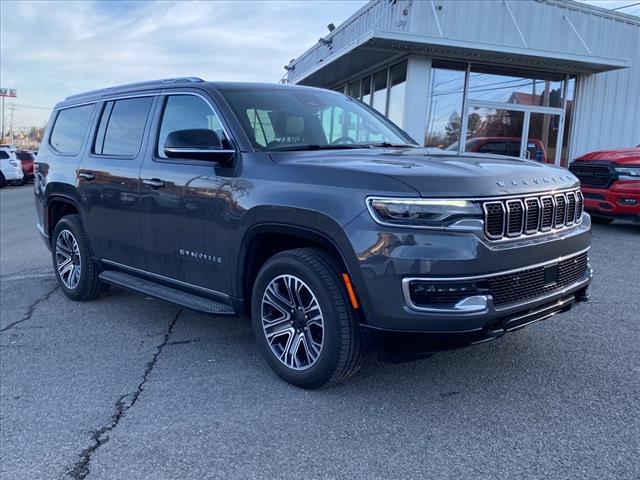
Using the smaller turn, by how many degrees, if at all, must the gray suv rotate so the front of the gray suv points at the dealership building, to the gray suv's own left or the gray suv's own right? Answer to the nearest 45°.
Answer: approximately 135° to the gray suv's own left

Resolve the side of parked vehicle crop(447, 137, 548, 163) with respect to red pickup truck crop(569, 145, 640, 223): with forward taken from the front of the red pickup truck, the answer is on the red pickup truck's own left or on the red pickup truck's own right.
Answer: on the red pickup truck's own right

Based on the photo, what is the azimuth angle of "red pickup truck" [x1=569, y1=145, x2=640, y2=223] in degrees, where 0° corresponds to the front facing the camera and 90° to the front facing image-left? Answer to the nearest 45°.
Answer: approximately 45°

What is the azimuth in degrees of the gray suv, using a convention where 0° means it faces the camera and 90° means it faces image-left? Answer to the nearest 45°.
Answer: approximately 315°

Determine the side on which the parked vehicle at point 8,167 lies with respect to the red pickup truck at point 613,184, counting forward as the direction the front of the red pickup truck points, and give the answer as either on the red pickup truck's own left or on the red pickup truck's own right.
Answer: on the red pickup truck's own right
